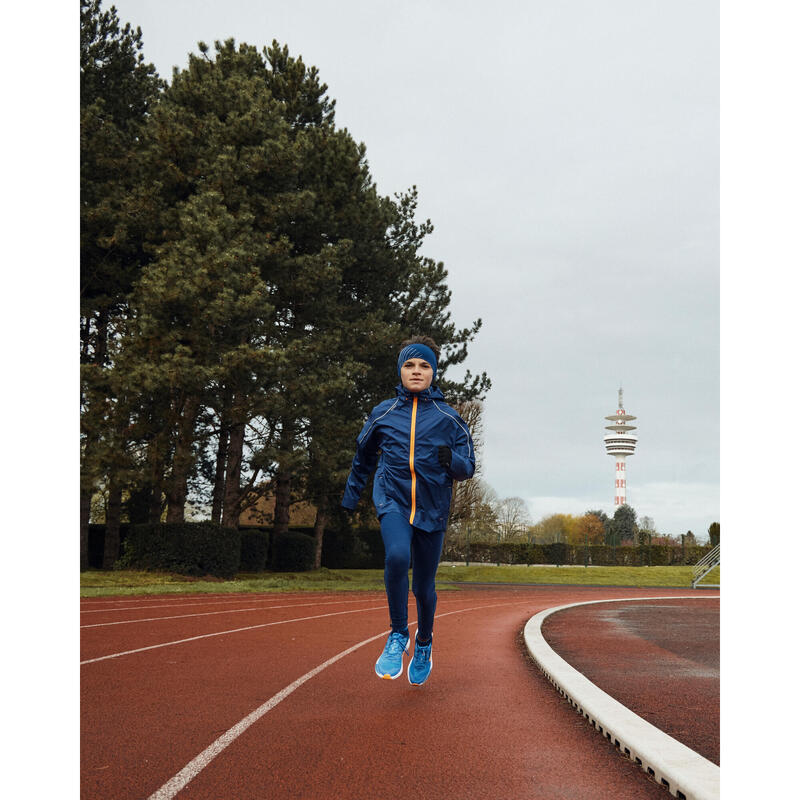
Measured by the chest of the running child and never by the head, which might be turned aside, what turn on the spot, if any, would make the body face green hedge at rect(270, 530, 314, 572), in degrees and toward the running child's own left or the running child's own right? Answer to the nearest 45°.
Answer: approximately 180°

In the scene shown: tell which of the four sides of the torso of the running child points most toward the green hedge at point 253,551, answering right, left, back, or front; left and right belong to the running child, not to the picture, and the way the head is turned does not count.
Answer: back

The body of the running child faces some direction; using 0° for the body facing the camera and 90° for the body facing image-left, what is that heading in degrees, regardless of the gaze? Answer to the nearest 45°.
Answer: approximately 0°

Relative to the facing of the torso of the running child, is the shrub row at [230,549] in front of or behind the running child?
behind

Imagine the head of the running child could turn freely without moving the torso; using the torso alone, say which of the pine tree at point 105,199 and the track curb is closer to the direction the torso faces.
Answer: the track curb

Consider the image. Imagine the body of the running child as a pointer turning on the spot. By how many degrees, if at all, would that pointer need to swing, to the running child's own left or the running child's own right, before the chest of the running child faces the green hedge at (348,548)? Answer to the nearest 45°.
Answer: approximately 180°
